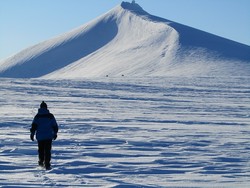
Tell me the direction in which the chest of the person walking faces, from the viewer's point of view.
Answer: away from the camera
